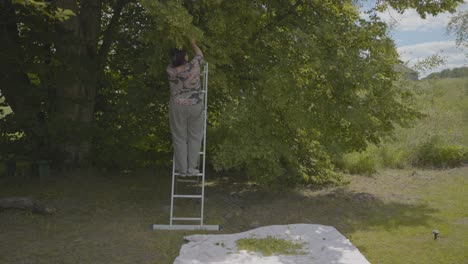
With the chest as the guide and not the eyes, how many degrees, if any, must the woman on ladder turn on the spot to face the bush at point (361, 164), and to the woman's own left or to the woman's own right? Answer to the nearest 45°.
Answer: approximately 45° to the woman's own right

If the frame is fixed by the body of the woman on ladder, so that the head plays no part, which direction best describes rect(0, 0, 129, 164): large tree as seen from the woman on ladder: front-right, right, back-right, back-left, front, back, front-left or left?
front-left

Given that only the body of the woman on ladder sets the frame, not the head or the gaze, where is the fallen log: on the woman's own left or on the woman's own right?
on the woman's own left

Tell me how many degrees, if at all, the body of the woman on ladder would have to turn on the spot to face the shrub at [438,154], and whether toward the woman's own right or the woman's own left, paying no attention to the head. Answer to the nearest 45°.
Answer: approximately 45° to the woman's own right

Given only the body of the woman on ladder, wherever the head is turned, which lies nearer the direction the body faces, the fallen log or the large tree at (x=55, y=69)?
the large tree

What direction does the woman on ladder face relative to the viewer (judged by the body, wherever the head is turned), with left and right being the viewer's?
facing away from the viewer
